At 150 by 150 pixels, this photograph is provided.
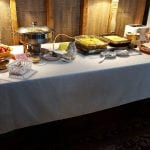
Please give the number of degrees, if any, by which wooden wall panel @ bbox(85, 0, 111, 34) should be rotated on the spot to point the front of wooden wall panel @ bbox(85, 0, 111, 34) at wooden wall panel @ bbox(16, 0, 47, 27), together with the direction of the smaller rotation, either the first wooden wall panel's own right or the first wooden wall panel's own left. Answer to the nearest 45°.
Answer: approximately 45° to the first wooden wall panel's own right

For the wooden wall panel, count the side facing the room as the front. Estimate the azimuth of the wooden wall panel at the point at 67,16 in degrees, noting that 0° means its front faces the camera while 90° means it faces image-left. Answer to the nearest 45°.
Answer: approximately 0°

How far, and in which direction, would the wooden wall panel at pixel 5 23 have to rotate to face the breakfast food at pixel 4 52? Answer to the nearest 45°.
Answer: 0° — it already faces it

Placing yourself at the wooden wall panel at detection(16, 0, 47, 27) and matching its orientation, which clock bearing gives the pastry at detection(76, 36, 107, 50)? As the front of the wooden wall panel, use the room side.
The pastry is roughly at 11 o'clock from the wooden wall panel.

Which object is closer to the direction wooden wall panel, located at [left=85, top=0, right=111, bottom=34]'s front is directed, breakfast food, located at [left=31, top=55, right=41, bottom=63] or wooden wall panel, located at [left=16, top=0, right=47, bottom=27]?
the breakfast food

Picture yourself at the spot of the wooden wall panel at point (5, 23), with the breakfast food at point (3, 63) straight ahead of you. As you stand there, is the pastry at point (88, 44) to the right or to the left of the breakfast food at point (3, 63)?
left

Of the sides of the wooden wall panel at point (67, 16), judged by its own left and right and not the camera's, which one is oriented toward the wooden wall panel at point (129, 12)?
left
